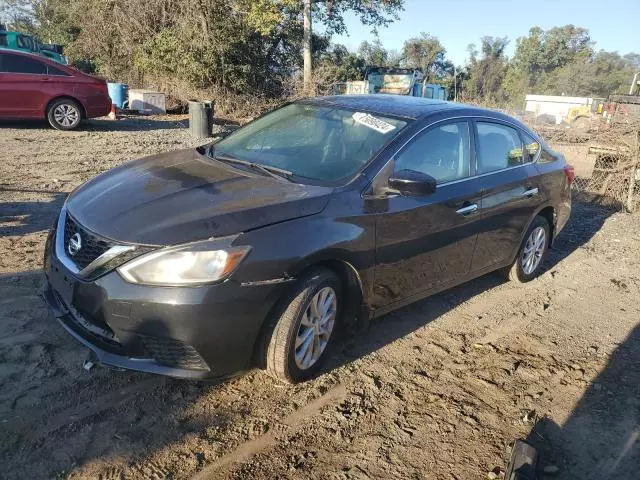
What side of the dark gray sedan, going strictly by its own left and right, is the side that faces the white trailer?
back

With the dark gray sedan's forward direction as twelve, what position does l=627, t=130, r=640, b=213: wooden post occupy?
The wooden post is roughly at 6 o'clock from the dark gray sedan.

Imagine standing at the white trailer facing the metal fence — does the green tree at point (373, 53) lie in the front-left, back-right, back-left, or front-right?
back-right

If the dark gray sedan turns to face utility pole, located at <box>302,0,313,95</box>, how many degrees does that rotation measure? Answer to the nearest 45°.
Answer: approximately 135° to its right

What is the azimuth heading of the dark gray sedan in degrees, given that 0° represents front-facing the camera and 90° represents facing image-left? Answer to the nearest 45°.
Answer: approximately 45°

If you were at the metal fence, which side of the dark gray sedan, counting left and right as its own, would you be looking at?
back

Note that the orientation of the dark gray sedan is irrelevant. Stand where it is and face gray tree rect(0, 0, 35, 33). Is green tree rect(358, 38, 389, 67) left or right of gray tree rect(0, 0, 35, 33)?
right

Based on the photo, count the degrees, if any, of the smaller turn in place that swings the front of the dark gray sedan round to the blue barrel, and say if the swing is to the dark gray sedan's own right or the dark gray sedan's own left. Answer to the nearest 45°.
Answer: approximately 90° to the dark gray sedan's own right
